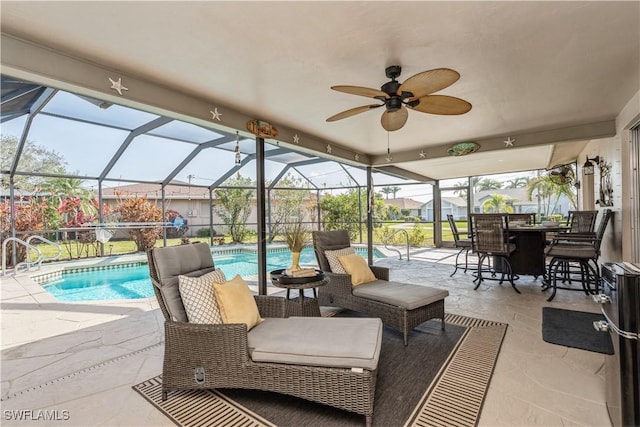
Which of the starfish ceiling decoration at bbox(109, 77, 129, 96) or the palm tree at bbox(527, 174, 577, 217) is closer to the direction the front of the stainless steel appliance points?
the starfish ceiling decoration

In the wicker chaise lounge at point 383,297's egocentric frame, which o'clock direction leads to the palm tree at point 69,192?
The palm tree is roughly at 5 o'clock from the wicker chaise lounge.

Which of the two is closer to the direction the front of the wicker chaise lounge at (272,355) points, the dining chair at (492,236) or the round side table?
the dining chair

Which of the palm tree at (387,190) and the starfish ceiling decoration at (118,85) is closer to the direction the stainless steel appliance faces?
the starfish ceiling decoration

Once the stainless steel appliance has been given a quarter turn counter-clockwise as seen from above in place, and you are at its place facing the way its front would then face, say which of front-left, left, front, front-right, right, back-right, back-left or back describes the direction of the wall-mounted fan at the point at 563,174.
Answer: back-left

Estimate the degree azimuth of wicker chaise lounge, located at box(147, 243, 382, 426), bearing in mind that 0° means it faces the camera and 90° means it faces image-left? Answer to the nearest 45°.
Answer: approximately 315°

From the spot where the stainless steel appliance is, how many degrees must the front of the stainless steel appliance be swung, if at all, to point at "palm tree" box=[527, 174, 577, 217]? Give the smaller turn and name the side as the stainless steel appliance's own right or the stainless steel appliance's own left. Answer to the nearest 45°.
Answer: approximately 135° to the stainless steel appliance's own right

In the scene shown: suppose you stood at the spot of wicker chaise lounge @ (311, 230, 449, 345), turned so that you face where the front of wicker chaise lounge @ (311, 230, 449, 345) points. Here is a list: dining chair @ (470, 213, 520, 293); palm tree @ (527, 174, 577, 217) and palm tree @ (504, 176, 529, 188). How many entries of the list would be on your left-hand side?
3

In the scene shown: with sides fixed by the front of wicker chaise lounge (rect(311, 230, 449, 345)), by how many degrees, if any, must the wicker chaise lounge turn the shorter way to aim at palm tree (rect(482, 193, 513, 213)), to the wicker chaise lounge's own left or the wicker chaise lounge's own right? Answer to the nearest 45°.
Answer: approximately 90° to the wicker chaise lounge's own left

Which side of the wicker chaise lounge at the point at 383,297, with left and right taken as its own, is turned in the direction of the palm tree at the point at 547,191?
left

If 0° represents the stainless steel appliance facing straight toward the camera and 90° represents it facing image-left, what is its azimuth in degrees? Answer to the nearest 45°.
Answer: approximately 45°

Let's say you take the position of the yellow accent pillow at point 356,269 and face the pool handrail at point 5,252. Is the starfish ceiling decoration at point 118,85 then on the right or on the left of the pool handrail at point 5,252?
left

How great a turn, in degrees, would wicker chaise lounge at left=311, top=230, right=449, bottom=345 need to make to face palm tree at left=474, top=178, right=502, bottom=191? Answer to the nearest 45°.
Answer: approximately 90° to its left
